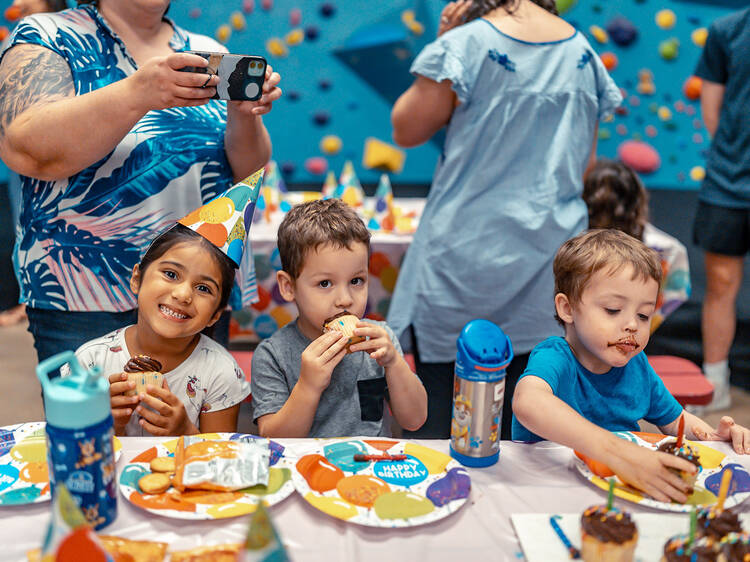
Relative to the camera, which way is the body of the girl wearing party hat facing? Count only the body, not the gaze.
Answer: toward the camera

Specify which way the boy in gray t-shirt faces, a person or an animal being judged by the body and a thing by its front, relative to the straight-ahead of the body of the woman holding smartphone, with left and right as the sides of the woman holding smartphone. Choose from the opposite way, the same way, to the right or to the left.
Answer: the same way

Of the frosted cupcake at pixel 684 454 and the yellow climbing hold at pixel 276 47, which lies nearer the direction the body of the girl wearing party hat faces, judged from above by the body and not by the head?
the frosted cupcake

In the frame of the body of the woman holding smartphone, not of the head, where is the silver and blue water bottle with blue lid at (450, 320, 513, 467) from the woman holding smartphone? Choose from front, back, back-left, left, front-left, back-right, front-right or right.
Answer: front

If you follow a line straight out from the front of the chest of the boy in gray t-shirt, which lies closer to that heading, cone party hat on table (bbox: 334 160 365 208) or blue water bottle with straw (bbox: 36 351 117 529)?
the blue water bottle with straw

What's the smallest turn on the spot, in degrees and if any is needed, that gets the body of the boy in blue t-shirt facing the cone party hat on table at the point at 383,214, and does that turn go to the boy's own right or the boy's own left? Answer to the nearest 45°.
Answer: approximately 180°

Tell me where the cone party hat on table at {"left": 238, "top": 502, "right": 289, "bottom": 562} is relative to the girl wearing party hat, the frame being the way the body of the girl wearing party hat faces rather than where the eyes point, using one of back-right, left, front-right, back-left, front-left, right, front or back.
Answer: front

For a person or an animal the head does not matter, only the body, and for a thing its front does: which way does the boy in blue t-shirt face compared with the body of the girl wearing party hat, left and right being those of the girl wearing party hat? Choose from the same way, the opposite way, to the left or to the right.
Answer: the same way

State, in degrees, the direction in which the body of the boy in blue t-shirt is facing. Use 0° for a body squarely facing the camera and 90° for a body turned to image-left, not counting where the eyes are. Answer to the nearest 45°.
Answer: approximately 315°

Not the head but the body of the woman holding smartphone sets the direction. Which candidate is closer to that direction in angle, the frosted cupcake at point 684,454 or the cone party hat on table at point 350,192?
the frosted cupcake

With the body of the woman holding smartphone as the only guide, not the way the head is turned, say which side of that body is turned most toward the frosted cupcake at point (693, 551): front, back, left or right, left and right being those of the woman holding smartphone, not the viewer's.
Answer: front

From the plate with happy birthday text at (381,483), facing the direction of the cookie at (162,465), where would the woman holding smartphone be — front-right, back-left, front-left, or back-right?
front-right

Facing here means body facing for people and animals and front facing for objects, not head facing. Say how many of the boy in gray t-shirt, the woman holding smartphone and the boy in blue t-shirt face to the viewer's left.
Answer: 0

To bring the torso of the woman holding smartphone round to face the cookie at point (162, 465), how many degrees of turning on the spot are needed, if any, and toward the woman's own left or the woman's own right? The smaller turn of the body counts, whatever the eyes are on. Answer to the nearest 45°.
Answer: approximately 45° to the woman's own right

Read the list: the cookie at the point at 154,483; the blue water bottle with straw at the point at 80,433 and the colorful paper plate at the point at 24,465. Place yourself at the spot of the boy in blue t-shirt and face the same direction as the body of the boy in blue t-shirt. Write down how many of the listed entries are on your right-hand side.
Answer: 3

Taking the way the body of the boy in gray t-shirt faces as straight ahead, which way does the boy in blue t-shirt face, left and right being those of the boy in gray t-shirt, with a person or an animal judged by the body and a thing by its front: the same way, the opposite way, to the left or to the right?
the same way
